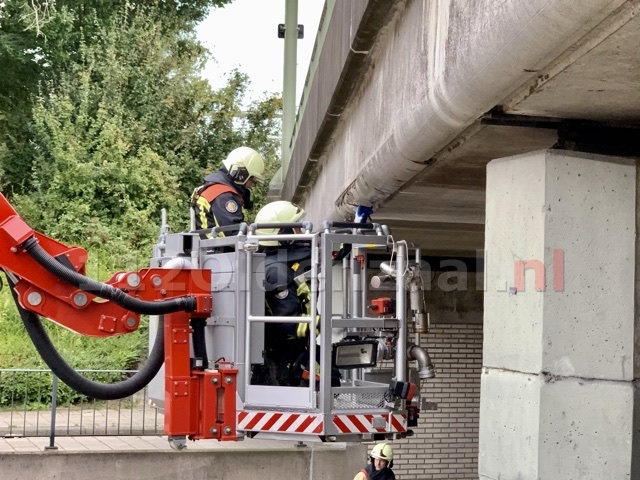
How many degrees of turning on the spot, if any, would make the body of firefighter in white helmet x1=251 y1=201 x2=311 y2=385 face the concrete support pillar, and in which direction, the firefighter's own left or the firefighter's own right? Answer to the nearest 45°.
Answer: approximately 45° to the firefighter's own right

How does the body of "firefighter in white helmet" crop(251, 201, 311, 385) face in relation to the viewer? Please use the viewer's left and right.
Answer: facing to the right of the viewer

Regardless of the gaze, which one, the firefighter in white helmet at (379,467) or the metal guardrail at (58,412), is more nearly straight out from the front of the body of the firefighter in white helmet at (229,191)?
the firefighter in white helmet

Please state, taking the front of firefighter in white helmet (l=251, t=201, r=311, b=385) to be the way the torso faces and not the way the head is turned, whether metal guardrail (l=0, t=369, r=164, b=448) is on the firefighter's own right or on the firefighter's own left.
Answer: on the firefighter's own left

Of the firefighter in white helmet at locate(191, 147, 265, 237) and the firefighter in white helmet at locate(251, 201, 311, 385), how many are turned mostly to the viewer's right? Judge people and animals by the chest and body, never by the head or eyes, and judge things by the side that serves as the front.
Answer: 2

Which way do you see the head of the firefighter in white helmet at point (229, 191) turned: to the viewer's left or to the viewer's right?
to the viewer's right

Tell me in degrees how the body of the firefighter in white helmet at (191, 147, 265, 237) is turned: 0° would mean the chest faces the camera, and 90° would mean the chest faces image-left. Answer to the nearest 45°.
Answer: approximately 270°

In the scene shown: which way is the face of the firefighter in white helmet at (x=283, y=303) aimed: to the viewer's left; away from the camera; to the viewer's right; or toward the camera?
to the viewer's right
